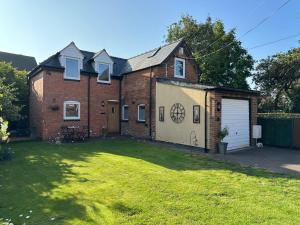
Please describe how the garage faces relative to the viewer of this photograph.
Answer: facing the viewer and to the right of the viewer

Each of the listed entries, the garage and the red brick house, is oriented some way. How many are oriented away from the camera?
0

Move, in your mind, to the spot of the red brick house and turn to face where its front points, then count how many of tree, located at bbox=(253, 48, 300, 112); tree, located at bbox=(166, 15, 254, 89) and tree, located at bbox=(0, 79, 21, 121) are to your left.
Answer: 2

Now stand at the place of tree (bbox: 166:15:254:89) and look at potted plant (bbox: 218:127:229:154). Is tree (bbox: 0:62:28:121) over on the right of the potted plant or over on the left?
right

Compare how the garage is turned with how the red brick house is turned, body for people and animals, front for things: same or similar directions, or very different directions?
same or similar directions

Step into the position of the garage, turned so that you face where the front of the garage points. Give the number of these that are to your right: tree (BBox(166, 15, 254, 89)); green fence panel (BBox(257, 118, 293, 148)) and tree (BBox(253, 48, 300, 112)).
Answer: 0

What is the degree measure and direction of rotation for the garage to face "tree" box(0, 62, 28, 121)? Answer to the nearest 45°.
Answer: approximately 135° to its right

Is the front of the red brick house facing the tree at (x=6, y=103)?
no

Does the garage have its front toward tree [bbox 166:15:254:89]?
no

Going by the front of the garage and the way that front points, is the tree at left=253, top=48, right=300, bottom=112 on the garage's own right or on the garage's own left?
on the garage's own left

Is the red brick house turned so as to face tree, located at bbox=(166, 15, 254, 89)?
no

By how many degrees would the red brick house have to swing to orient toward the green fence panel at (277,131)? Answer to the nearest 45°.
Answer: approximately 45° to its left

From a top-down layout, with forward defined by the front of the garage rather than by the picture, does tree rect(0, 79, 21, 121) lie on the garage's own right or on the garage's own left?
on the garage's own right

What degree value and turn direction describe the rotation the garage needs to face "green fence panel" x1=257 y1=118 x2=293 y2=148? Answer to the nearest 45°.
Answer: approximately 90° to its left
